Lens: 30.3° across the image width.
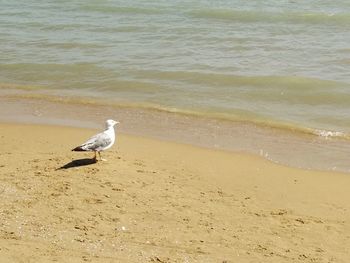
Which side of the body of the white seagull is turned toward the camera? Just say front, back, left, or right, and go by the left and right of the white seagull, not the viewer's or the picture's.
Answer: right
